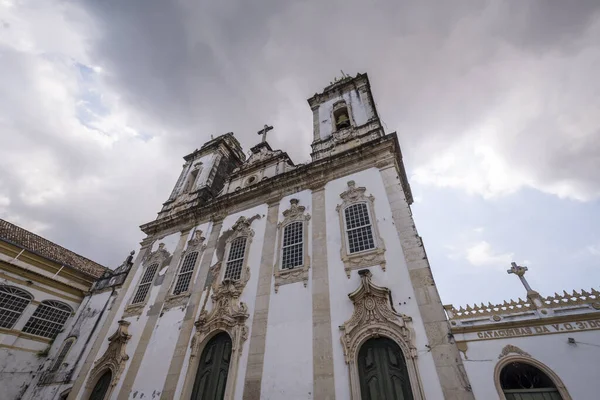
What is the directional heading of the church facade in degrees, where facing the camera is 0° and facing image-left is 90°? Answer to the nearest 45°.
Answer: approximately 45°
